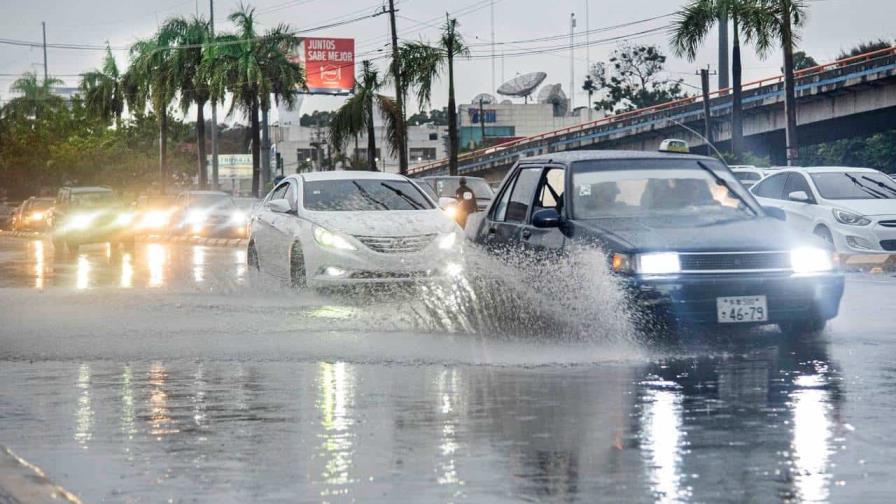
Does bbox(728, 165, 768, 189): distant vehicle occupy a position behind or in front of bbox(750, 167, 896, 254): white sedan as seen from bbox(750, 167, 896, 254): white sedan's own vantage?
behind

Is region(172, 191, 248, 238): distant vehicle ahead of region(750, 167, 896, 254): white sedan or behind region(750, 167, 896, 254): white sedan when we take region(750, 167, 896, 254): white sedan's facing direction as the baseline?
behind

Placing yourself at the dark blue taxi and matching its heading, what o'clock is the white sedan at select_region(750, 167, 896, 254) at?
The white sedan is roughly at 8 o'clock from the dark blue taxi.

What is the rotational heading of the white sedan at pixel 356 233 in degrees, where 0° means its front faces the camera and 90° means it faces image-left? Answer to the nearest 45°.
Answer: approximately 315°

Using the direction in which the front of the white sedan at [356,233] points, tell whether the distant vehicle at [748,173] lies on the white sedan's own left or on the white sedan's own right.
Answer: on the white sedan's own left

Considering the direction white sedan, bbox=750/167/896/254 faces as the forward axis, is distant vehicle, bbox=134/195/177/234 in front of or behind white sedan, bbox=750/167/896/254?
behind

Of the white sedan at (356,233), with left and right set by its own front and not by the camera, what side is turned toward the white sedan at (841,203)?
left
